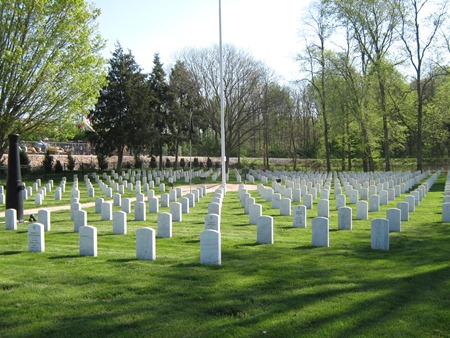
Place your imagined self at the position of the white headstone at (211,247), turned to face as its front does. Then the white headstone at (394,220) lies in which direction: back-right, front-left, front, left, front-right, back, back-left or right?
back-left

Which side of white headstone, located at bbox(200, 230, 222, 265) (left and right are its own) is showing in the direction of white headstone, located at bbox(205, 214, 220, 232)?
back

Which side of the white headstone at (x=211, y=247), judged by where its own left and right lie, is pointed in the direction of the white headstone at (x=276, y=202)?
back

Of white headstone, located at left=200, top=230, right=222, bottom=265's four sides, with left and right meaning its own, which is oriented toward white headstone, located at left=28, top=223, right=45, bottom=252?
right

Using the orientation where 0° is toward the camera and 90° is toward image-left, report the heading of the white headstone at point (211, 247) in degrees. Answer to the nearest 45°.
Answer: approximately 0°

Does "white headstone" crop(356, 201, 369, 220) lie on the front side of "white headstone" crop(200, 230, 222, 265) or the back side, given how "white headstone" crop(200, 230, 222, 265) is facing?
on the back side
